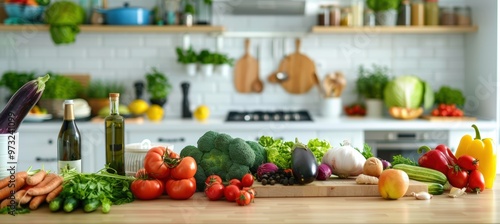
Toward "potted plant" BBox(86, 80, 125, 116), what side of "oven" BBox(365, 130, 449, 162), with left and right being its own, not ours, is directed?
right

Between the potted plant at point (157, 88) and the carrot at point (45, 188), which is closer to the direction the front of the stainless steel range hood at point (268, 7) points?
the carrot

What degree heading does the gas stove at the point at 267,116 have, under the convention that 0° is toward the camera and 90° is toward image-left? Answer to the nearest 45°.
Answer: approximately 0°

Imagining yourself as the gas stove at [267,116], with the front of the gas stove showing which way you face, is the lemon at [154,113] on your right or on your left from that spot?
on your right

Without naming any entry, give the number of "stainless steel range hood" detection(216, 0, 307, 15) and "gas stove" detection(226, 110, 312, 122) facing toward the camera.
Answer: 2

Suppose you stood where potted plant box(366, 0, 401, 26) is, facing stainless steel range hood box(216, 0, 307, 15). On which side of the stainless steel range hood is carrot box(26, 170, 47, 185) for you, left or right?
left

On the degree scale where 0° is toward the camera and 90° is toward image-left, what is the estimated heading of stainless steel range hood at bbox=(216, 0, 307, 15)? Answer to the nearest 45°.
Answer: approximately 0°

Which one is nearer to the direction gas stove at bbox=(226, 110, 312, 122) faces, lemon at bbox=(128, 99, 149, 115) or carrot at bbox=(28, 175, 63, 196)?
the carrot
